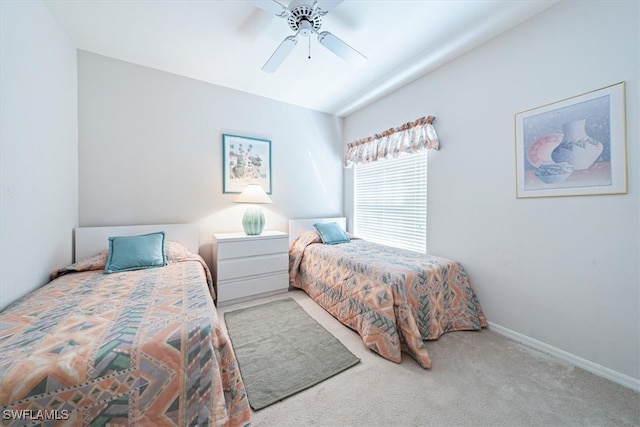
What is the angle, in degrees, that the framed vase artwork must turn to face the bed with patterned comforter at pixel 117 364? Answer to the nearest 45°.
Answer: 0° — it already faces it

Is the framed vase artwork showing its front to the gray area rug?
yes

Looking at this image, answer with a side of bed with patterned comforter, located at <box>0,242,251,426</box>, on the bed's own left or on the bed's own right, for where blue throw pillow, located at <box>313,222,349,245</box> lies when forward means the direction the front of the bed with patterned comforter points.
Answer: on the bed's own left

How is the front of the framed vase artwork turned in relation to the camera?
facing the viewer and to the left of the viewer

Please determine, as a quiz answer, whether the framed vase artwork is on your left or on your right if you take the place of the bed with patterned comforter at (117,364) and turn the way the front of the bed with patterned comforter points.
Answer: on your left

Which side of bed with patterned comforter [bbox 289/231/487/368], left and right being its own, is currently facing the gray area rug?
right

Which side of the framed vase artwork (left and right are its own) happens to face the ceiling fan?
front

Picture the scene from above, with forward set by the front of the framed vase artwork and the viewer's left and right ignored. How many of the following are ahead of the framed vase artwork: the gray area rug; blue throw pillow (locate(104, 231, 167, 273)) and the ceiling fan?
3

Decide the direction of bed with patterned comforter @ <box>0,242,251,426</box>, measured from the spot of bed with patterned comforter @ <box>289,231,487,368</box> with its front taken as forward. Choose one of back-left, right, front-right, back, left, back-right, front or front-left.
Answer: right

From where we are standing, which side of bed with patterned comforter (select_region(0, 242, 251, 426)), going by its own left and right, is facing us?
front

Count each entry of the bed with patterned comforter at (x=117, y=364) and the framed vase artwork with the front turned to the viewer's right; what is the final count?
0

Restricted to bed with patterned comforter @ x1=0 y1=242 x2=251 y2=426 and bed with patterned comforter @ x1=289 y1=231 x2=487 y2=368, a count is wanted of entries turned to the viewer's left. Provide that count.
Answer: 0

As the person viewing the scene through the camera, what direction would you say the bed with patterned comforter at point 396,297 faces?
facing the viewer and to the right of the viewer

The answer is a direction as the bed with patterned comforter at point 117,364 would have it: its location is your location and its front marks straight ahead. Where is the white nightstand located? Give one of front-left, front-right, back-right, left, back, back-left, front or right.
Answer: back-left

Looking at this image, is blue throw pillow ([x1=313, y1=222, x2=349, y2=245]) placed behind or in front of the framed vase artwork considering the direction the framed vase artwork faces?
in front
